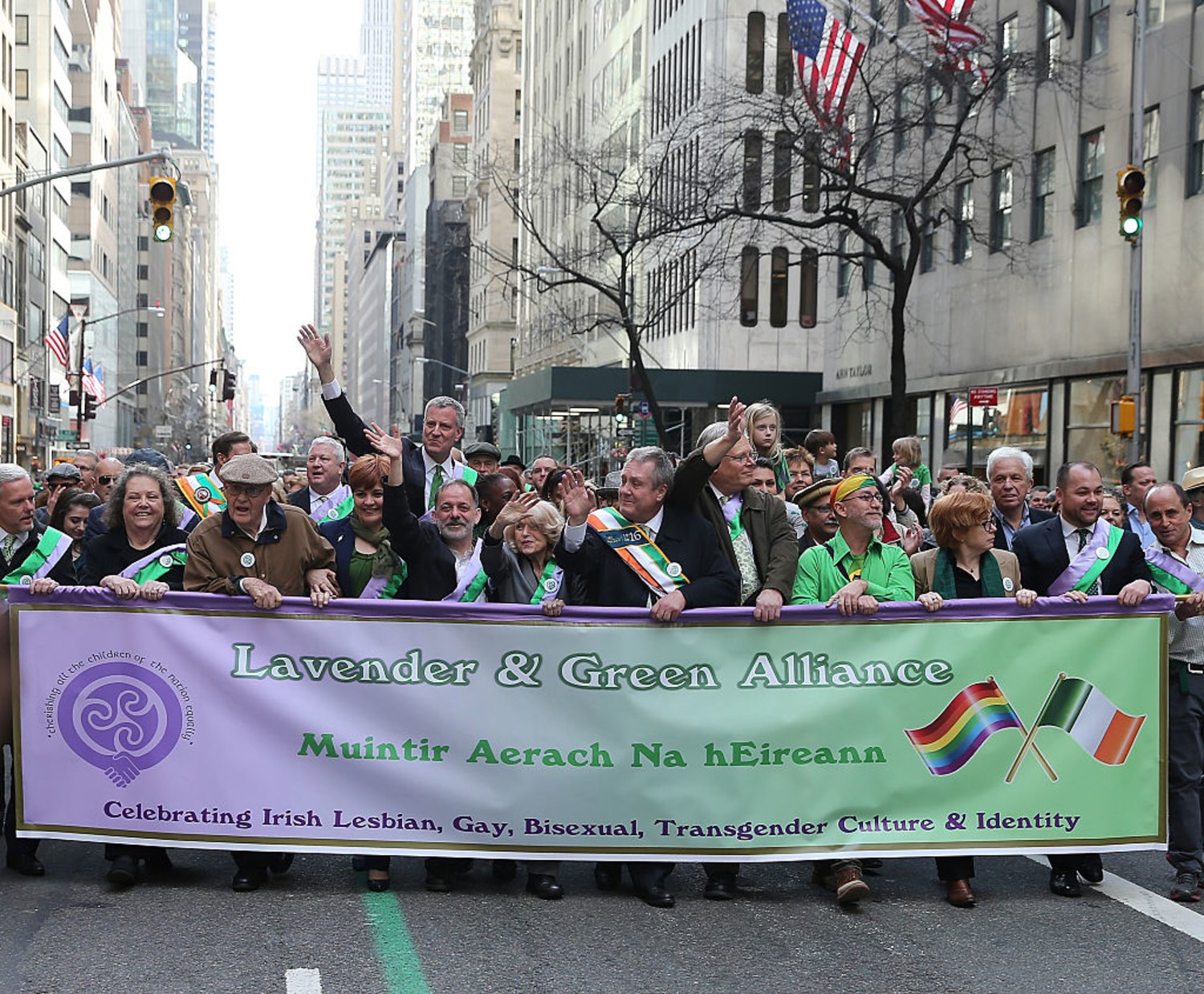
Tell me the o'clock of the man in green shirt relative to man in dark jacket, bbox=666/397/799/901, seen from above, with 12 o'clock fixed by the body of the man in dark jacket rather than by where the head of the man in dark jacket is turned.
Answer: The man in green shirt is roughly at 10 o'clock from the man in dark jacket.

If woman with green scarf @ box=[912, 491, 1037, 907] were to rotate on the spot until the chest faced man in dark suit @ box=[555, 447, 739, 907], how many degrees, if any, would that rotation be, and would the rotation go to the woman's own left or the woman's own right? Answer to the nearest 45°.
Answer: approximately 90° to the woman's own right

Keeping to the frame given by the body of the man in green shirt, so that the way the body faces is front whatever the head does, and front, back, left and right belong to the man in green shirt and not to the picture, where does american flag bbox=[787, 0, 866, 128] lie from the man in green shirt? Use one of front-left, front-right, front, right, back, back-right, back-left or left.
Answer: back

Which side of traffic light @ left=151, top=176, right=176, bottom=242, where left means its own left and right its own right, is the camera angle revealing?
front

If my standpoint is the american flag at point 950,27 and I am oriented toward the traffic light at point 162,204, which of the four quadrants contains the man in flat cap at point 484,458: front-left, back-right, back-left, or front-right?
front-left

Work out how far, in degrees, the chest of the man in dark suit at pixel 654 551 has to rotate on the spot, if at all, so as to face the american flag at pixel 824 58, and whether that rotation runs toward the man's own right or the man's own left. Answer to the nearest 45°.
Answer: approximately 135° to the man's own right

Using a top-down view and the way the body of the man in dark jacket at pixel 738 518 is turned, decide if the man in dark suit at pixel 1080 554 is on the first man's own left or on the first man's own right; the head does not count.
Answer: on the first man's own left

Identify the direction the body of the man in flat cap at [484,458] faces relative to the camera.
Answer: toward the camera

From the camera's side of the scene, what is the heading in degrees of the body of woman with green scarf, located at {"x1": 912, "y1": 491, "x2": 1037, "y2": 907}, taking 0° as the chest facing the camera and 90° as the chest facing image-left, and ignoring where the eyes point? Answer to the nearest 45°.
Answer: approximately 0°

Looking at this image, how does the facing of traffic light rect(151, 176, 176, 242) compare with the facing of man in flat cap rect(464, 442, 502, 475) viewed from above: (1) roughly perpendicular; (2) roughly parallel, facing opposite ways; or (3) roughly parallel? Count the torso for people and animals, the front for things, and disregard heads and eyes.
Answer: roughly parallel

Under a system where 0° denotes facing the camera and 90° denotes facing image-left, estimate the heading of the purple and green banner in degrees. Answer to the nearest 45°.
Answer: approximately 0°

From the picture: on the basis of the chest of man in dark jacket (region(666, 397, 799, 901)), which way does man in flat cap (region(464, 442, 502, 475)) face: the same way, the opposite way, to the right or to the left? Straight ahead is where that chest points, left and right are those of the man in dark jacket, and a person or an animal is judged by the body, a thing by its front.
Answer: the same way

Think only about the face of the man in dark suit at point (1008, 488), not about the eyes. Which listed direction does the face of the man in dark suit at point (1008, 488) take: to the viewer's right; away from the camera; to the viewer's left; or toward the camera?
toward the camera

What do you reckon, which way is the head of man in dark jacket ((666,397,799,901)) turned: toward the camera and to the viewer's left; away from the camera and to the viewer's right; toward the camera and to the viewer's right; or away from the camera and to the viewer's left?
toward the camera and to the viewer's right
